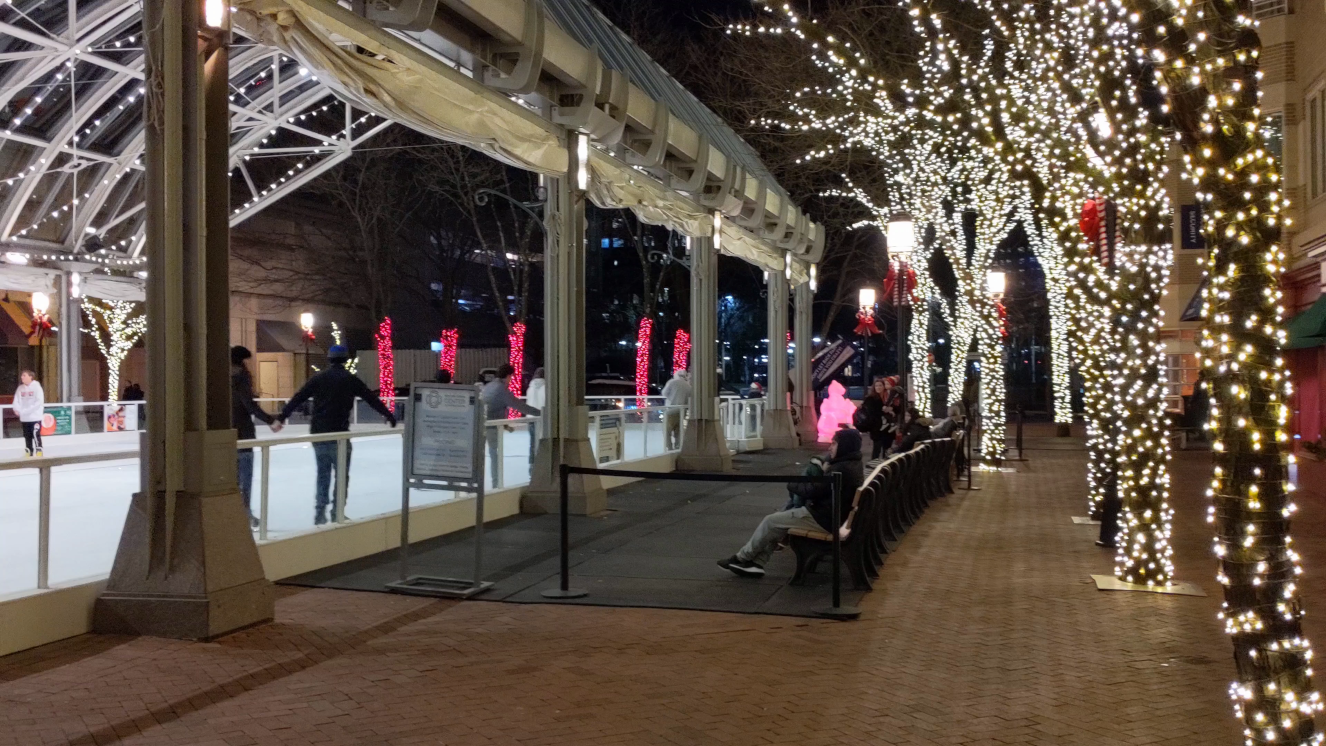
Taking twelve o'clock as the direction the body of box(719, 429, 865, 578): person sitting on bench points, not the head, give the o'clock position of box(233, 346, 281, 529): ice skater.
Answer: The ice skater is roughly at 12 o'clock from the person sitting on bench.

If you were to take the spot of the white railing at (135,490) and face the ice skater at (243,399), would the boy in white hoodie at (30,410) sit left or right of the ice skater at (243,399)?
left

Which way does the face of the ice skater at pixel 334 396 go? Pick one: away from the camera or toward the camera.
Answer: away from the camera

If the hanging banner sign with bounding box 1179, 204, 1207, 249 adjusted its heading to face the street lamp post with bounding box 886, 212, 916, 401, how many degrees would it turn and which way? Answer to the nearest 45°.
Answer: approximately 45° to its right

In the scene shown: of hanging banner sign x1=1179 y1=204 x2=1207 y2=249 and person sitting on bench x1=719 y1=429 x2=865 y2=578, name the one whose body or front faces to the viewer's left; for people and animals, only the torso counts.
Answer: the person sitting on bench

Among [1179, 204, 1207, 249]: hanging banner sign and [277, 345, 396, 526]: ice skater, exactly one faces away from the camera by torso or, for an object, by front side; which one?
the ice skater

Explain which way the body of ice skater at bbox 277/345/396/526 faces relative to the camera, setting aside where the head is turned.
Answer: away from the camera

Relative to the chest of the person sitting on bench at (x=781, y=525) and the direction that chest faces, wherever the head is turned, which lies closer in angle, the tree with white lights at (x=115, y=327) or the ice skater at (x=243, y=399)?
the ice skater

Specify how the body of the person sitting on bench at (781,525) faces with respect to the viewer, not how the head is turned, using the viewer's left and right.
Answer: facing to the left of the viewer

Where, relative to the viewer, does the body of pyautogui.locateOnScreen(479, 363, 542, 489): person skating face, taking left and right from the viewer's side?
facing away from the viewer and to the right of the viewer

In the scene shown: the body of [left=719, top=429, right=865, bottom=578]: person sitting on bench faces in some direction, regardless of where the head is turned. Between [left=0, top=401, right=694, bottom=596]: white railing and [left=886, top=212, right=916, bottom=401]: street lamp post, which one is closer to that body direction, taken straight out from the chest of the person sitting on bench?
the white railing
